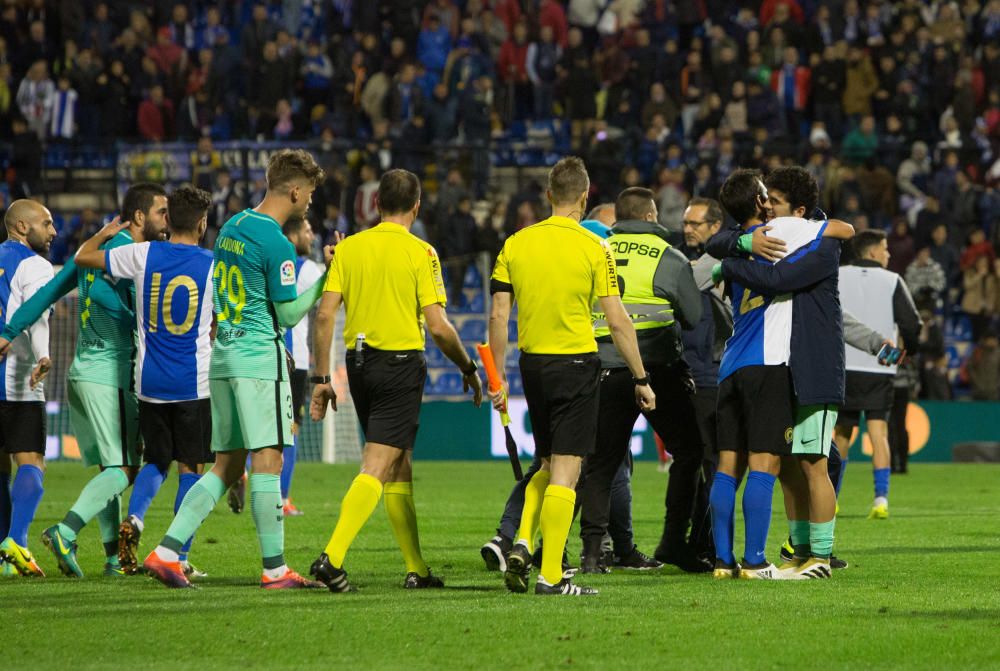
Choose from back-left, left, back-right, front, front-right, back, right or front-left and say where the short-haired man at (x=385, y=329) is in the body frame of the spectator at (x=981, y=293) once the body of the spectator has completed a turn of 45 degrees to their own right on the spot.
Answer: front-left

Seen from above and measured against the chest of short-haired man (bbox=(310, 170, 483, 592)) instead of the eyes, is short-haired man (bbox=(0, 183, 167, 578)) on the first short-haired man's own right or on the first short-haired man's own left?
on the first short-haired man's own left

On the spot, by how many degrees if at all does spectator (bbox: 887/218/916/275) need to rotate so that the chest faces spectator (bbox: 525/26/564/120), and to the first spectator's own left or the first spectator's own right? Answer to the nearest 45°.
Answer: approximately 90° to the first spectator's own right

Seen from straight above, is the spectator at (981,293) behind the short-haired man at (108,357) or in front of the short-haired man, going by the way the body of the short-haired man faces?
in front

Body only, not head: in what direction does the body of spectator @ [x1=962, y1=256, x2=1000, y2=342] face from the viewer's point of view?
toward the camera

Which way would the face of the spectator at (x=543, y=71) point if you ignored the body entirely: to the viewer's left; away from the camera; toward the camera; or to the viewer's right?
toward the camera

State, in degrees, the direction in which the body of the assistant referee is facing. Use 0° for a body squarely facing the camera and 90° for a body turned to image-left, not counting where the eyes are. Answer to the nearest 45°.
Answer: approximately 180°

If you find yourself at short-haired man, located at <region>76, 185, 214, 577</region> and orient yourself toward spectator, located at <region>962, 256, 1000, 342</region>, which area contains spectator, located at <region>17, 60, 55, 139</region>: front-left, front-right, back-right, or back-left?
front-left

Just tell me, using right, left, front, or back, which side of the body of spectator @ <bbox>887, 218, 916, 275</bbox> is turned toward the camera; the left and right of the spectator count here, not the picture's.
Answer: front

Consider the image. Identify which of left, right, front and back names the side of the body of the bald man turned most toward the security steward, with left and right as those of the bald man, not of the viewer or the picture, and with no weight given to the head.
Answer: front

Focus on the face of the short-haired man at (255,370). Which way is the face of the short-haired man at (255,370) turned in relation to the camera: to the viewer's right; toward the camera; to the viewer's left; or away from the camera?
to the viewer's right

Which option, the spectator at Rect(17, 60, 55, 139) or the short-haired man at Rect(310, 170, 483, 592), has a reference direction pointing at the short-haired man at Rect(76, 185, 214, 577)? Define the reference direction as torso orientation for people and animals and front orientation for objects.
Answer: the spectator

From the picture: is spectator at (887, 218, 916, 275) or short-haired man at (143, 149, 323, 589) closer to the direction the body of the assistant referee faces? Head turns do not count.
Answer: the spectator

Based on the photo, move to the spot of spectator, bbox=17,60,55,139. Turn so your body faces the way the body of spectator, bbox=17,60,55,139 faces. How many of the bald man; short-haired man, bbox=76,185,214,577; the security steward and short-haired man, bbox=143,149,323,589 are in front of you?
4

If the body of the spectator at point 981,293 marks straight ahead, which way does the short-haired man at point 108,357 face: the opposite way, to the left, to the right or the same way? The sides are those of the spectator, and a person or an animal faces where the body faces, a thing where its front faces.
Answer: the opposite way

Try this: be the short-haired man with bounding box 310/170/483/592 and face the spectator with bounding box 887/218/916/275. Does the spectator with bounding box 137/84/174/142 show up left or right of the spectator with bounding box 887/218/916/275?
left
